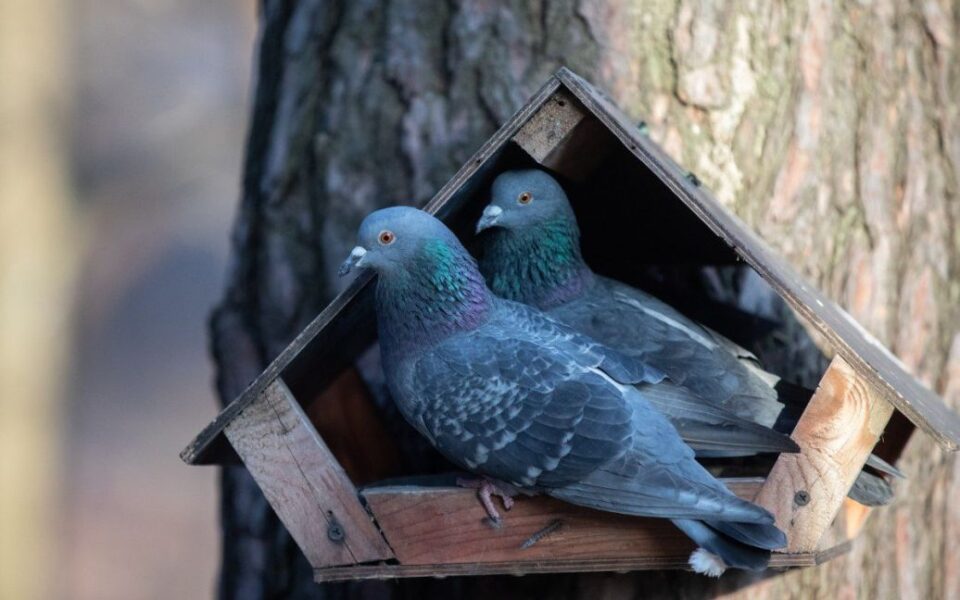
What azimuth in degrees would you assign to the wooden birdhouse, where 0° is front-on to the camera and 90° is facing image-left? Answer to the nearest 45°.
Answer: approximately 0°

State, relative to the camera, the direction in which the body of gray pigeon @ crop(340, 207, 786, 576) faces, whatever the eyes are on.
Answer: to the viewer's left

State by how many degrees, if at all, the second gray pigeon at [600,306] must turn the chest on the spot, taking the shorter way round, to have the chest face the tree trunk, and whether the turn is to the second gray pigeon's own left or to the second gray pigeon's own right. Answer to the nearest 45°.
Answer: approximately 135° to the second gray pigeon's own right

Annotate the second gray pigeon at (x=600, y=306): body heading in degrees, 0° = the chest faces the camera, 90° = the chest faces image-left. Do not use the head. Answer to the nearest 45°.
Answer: approximately 90°

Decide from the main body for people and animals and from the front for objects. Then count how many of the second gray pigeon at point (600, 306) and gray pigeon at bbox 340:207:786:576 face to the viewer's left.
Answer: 2
